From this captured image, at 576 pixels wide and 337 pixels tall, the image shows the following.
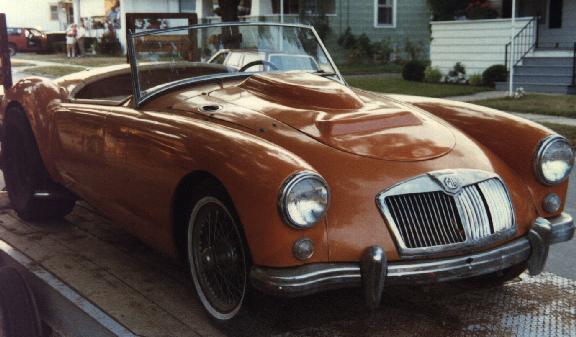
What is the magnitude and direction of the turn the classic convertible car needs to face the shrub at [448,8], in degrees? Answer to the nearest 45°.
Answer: approximately 135° to its left

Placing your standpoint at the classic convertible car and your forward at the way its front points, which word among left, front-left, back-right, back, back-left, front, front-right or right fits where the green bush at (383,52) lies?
back-left

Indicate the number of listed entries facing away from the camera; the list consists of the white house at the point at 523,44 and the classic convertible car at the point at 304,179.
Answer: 0

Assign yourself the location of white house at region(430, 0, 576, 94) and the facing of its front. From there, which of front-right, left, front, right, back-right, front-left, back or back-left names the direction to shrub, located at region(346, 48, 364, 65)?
right

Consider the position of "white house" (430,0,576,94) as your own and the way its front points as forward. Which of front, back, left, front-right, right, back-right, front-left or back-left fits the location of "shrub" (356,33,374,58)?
right

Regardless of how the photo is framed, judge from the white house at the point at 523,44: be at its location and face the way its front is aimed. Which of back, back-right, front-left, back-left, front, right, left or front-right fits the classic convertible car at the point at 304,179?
front-left

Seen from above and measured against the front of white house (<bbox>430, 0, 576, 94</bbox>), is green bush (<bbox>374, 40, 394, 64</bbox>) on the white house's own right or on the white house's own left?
on the white house's own right

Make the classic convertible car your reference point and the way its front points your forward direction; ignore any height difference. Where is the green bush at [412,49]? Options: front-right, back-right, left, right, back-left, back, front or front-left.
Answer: back-left

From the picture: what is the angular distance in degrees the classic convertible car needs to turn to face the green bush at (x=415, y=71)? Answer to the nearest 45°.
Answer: approximately 135° to its left

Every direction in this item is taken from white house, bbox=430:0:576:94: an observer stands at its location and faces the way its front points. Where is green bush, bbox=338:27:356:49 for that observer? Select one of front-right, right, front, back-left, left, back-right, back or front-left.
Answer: right

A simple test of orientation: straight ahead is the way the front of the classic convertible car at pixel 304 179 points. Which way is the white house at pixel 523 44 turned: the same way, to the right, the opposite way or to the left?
to the right

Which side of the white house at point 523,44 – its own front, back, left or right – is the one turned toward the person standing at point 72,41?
right

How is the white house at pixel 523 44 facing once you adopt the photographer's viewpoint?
facing the viewer and to the left of the viewer
